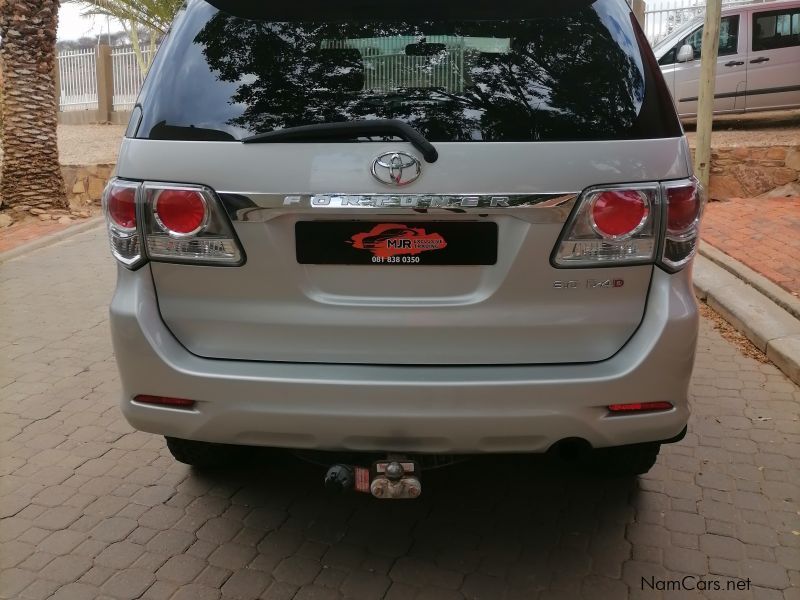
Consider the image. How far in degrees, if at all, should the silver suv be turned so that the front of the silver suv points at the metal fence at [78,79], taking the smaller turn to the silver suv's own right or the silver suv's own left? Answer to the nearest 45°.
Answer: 0° — it already faces it

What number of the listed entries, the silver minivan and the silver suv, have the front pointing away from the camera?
1

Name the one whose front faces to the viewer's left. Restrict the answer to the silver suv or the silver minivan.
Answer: the silver minivan

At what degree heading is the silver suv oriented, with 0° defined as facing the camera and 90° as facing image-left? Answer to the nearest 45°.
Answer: approximately 180°

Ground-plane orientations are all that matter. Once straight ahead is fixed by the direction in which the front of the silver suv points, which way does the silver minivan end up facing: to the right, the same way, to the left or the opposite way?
to the left

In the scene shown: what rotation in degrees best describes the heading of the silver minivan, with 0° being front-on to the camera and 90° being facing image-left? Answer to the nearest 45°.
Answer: approximately 90°

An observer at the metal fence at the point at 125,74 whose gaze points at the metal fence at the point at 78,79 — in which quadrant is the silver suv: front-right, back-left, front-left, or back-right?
back-left
